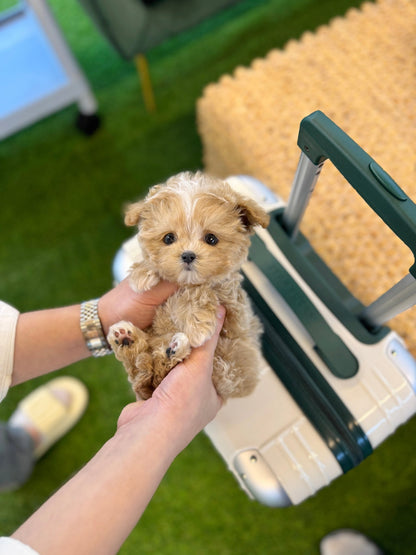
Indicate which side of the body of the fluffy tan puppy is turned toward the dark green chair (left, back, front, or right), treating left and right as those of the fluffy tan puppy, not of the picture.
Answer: back

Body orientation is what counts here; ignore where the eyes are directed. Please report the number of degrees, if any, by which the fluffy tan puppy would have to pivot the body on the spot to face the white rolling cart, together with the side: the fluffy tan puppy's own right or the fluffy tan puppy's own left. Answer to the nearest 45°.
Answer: approximately 180°

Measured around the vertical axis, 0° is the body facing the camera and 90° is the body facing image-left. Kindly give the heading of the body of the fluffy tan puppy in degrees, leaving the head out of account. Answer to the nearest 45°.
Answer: approximately 0°
